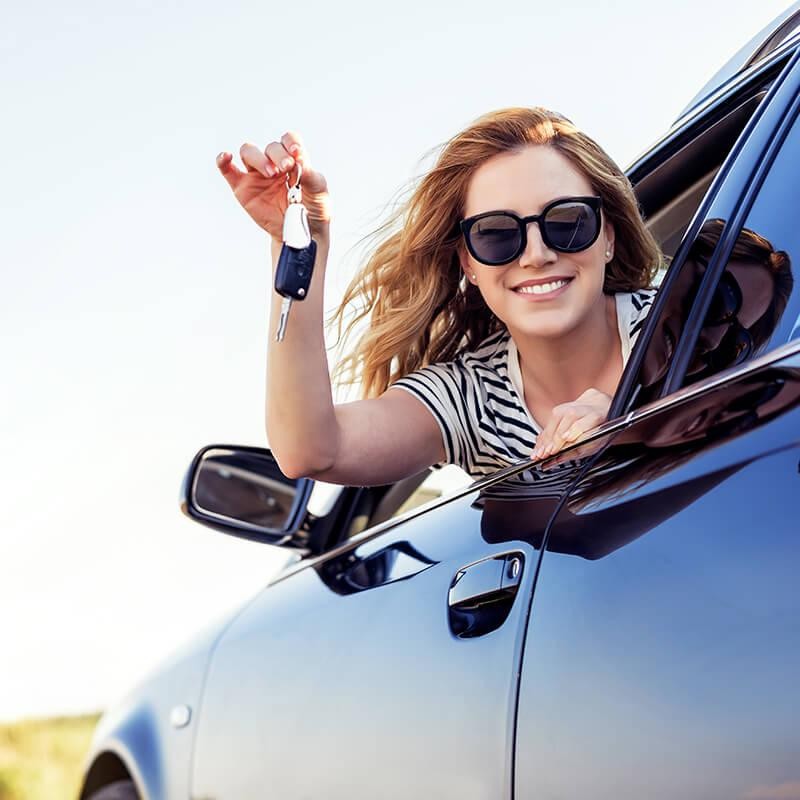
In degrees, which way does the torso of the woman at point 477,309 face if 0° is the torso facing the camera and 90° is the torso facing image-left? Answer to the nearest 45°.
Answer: approximately 0°

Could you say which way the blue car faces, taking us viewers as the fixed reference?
facing away from the viewer and to the left of the viewer
